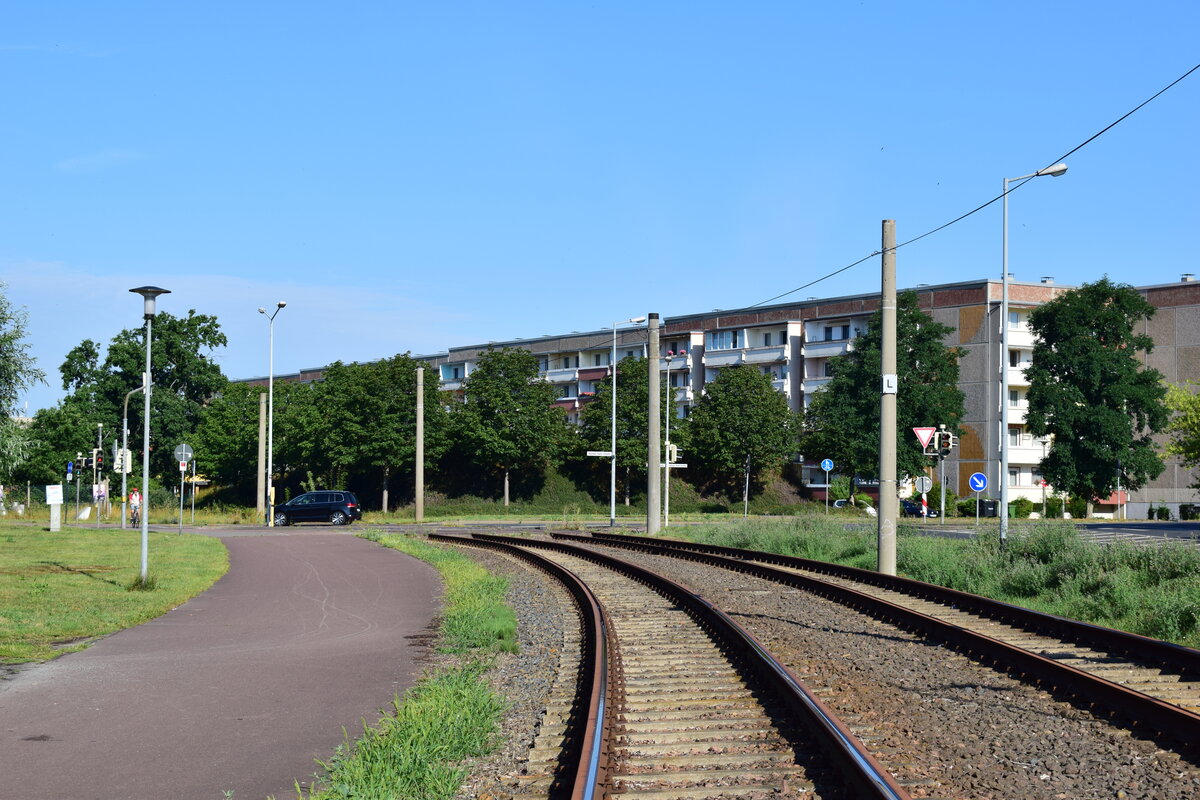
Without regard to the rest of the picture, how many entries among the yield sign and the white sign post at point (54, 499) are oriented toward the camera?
2

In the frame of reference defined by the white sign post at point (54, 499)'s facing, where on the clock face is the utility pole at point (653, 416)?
The utility pole is roughly at 10 o'clock from the white sign post.

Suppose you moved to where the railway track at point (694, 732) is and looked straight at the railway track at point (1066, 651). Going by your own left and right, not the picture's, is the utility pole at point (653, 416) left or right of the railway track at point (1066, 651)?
left

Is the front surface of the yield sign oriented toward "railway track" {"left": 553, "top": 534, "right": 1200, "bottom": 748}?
yes

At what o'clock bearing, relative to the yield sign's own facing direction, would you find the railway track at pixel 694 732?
The railway track is roughly at 12 o'clock from the yield sign.
